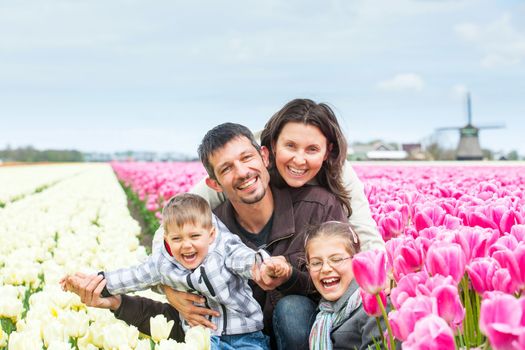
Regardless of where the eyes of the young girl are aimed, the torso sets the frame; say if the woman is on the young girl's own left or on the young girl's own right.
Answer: on the young girl's own right

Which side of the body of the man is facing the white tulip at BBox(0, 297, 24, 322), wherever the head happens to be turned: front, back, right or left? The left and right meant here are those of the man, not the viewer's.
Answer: right

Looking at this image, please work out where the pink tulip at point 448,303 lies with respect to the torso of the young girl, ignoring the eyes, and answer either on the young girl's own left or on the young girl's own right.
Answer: on the young girl's own left

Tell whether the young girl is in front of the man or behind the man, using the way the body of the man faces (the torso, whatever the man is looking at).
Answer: in front

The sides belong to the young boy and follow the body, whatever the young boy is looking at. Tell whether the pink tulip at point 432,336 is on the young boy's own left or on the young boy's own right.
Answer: on the young boy's own left

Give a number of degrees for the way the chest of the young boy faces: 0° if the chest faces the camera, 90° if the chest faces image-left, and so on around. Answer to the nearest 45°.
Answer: approximately 45°

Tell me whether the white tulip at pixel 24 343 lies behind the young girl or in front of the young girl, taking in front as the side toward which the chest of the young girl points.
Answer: in front

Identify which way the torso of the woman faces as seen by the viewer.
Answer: toward the camera

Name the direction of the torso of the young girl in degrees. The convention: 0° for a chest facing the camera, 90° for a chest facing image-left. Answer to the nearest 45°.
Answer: approximately 45°

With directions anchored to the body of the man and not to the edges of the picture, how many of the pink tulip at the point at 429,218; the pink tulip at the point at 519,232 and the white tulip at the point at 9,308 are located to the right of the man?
1

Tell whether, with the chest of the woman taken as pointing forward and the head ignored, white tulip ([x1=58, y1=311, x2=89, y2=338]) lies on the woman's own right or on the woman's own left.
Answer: on the woman's own right

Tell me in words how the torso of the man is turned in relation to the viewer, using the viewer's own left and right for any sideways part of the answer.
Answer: facing the viewer

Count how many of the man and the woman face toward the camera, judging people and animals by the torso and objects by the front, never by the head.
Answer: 2
